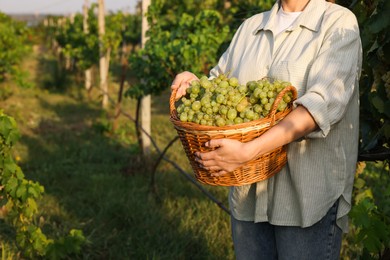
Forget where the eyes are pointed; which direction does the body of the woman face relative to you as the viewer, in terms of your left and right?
facing the viewer and to the left of the viewer
